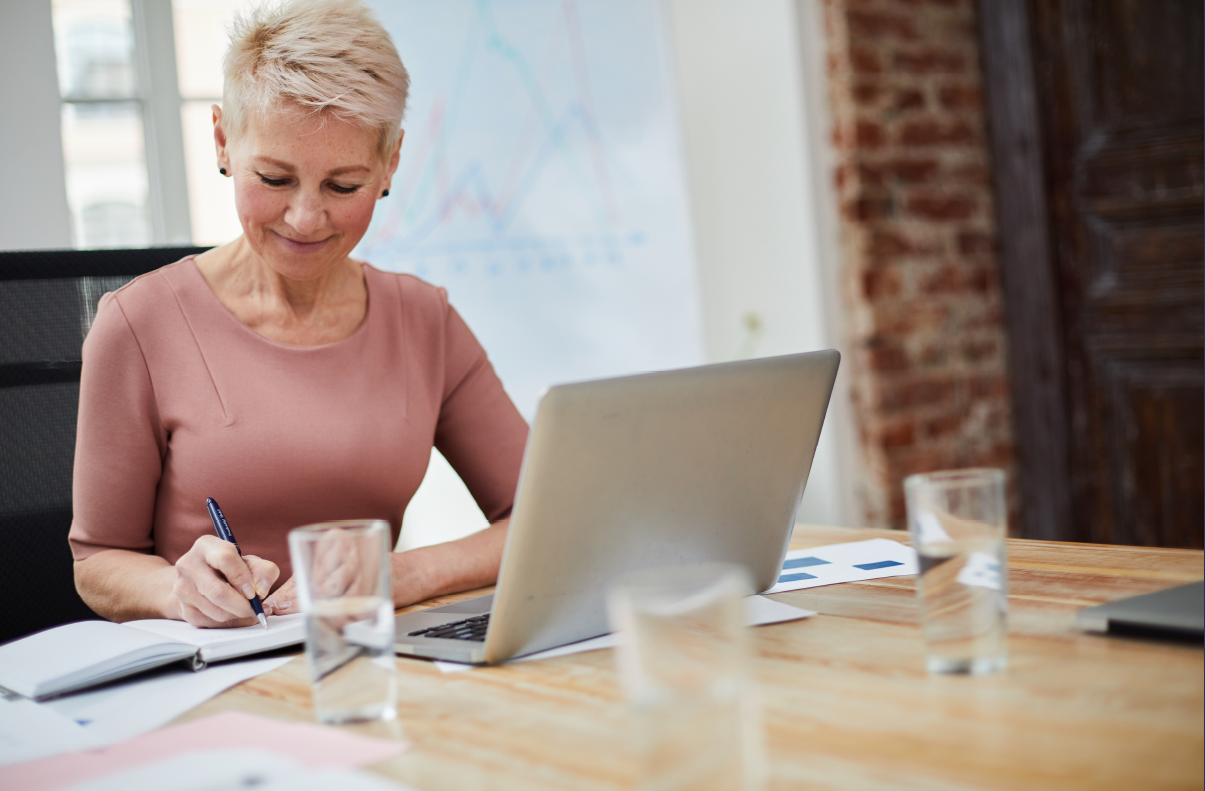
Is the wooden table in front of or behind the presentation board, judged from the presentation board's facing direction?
in front

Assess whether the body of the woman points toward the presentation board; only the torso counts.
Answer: no

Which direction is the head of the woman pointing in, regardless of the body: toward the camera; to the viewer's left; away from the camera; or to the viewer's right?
toward the camera

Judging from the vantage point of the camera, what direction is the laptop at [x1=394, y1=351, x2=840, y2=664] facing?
facing away from the viewer and to the left of the viewer

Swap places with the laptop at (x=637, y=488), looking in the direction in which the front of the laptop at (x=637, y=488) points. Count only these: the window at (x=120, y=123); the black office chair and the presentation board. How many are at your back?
0

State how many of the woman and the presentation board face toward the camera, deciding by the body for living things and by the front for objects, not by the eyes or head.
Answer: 2

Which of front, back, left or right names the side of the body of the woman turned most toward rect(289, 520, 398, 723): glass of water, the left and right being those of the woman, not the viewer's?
front

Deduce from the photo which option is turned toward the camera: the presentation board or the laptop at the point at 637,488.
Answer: the presentation board

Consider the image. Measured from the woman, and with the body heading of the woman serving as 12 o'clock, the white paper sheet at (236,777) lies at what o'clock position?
The white paper sheet is roughly at 12 o'clock from the woman.

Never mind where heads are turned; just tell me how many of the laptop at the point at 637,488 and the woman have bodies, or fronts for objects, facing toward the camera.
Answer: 1

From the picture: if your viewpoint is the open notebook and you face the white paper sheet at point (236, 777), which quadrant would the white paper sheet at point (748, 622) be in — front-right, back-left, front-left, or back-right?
front-left

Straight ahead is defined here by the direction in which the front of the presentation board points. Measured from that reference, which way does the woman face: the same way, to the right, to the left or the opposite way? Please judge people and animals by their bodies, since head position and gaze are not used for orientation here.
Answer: the same way

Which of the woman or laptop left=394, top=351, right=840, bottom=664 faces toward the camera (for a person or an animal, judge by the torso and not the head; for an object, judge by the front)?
the woman

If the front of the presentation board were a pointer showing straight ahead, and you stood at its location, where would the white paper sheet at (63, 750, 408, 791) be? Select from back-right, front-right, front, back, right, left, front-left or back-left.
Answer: front

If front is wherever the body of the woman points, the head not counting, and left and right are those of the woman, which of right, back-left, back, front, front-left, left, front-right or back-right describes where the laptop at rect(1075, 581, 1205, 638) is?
front-left

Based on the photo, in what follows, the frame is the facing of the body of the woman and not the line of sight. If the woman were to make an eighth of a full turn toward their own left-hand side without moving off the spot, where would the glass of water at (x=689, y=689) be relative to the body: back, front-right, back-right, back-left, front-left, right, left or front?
front-right

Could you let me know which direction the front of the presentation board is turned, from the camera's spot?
facing the viewer

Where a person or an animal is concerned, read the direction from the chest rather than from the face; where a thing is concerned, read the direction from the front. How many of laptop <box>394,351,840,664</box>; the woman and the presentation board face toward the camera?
2

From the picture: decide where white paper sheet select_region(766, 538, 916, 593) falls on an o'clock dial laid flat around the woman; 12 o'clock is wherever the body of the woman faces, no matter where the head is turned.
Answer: The white paper sheet is roughly at 10 o'clock from the woman.
